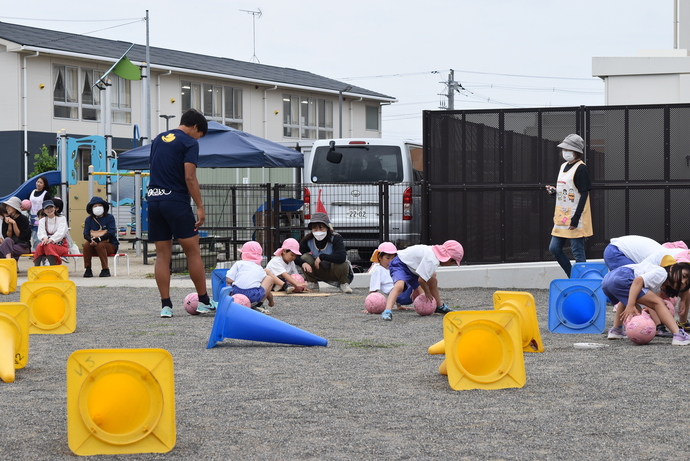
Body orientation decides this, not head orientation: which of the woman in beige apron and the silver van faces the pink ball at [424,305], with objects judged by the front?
the woman in beige apron

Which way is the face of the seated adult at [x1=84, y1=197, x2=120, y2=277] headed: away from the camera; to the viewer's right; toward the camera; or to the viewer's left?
toward the camera

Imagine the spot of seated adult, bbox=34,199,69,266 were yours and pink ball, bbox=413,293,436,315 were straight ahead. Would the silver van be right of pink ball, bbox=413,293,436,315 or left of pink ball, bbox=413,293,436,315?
left

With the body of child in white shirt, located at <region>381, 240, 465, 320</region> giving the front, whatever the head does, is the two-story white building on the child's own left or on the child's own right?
on the child's own left

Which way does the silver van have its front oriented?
away from the camera

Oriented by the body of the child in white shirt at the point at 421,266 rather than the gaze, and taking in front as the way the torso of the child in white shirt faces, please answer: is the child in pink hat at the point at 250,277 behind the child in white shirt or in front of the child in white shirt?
behind

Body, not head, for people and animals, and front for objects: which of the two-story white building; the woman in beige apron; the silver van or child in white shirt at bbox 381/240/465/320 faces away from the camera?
the silver van

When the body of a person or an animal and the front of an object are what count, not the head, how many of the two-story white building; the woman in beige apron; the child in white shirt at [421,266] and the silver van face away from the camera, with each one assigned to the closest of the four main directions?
1

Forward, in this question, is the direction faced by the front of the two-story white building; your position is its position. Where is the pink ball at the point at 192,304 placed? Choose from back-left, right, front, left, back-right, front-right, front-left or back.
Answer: front-right

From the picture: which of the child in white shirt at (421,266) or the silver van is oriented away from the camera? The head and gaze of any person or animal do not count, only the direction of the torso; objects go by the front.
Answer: the silver van

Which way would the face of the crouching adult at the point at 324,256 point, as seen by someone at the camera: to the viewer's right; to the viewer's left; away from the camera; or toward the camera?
toward the camera

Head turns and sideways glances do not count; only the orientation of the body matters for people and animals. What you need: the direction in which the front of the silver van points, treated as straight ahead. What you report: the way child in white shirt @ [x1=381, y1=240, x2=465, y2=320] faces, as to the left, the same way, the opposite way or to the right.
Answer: to the right

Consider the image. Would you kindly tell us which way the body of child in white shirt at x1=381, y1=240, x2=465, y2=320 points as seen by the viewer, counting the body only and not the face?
to the viewer's right

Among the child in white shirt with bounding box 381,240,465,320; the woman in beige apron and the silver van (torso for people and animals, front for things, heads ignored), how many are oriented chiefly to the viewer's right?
1

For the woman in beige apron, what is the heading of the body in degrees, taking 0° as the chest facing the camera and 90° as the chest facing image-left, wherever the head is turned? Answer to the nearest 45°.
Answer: approximately 45°

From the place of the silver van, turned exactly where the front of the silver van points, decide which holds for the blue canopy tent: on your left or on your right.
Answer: on your left

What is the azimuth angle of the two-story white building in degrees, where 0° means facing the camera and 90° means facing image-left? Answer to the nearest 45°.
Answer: approximately 315°
